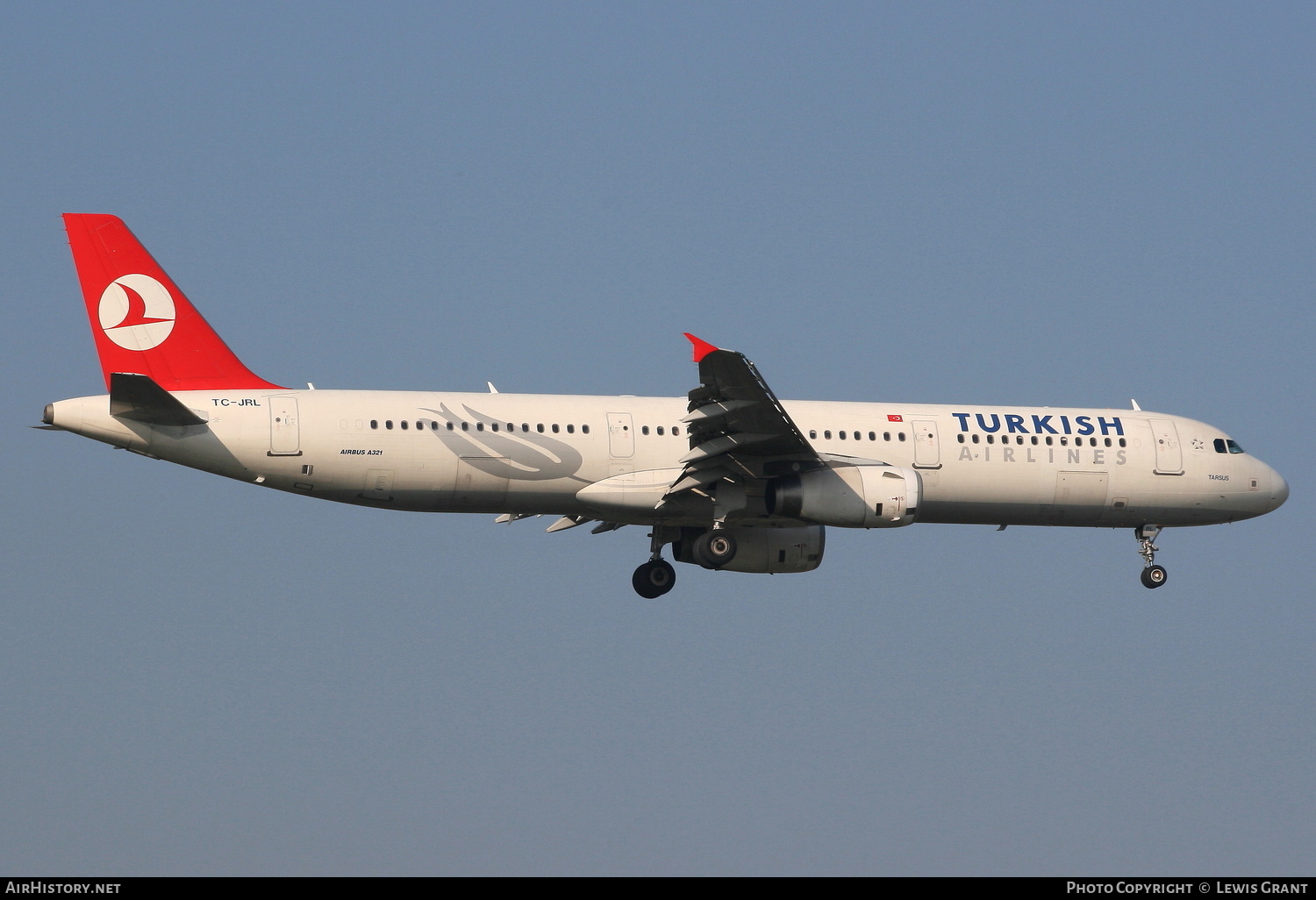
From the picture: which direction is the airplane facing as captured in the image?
to the viewer's right
